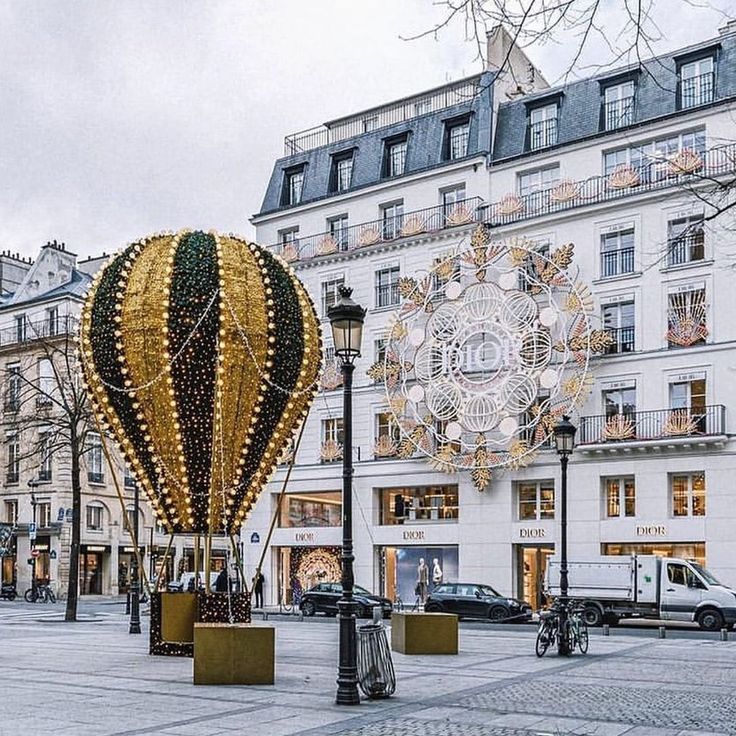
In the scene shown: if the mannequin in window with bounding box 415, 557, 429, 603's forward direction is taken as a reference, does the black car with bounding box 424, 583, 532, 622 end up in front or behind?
in front

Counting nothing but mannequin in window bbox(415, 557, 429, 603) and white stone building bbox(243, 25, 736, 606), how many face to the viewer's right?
0

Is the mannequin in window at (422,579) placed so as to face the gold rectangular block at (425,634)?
yes

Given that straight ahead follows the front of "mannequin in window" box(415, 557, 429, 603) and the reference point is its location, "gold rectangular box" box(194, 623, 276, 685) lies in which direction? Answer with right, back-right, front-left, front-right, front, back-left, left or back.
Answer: front

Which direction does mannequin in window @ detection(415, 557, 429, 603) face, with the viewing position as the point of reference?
facing the viewer

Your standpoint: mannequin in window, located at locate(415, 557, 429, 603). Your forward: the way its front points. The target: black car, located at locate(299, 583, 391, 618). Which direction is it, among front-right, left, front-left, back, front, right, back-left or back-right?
front-right

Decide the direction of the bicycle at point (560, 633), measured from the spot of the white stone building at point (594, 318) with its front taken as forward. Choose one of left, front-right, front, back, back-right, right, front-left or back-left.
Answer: front-left

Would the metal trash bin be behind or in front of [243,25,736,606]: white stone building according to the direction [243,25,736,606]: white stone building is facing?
in front
